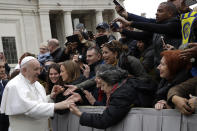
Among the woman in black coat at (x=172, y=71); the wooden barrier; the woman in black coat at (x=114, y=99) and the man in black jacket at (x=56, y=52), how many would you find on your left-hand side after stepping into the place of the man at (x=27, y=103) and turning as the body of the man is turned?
1

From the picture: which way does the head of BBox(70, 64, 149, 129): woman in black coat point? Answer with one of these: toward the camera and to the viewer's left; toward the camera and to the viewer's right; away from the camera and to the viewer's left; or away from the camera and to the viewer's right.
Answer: toward the camera and to the viewer's left

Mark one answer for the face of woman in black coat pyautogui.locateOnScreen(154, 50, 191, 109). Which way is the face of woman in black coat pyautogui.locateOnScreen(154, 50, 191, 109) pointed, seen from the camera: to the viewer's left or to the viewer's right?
to the viewer's left

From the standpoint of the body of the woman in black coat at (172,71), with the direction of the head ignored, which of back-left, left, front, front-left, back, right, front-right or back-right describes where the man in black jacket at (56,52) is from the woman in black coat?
front-right

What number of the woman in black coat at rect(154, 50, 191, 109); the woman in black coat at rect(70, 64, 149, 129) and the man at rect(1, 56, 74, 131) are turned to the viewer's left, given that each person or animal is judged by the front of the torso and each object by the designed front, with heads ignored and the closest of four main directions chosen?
2

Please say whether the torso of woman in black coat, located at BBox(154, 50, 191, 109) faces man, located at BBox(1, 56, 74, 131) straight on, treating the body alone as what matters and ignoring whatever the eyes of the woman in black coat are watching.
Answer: yes

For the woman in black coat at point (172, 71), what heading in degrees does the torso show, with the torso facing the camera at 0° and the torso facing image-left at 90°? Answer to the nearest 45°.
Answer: approximately 90°

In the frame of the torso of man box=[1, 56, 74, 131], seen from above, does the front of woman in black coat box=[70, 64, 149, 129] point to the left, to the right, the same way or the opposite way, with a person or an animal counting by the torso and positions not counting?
the opposite way

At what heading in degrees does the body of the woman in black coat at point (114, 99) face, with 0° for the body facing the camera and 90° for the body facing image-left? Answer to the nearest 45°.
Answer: approximately 90°

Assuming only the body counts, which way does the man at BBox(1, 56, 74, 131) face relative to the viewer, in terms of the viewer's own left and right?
facing to the right of the viewer
